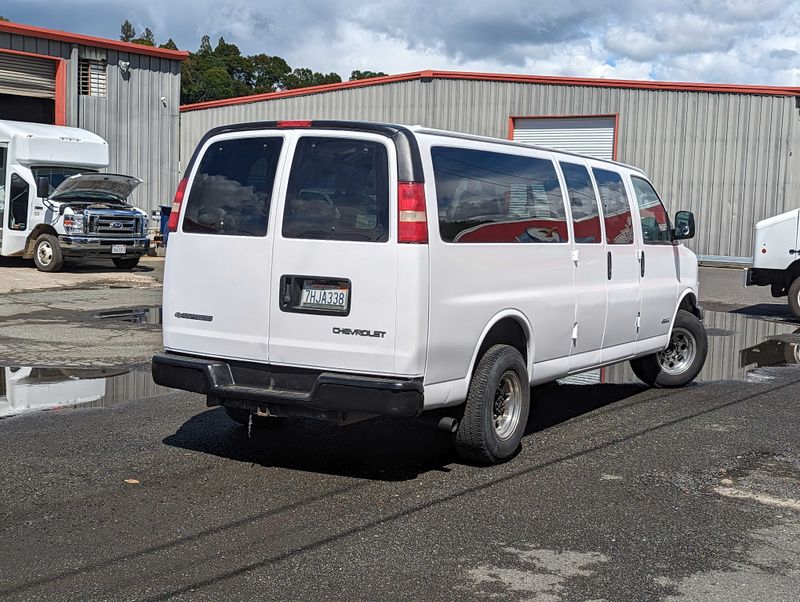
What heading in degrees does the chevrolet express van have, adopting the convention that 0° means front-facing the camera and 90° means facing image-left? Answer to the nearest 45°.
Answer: approximately 225°
